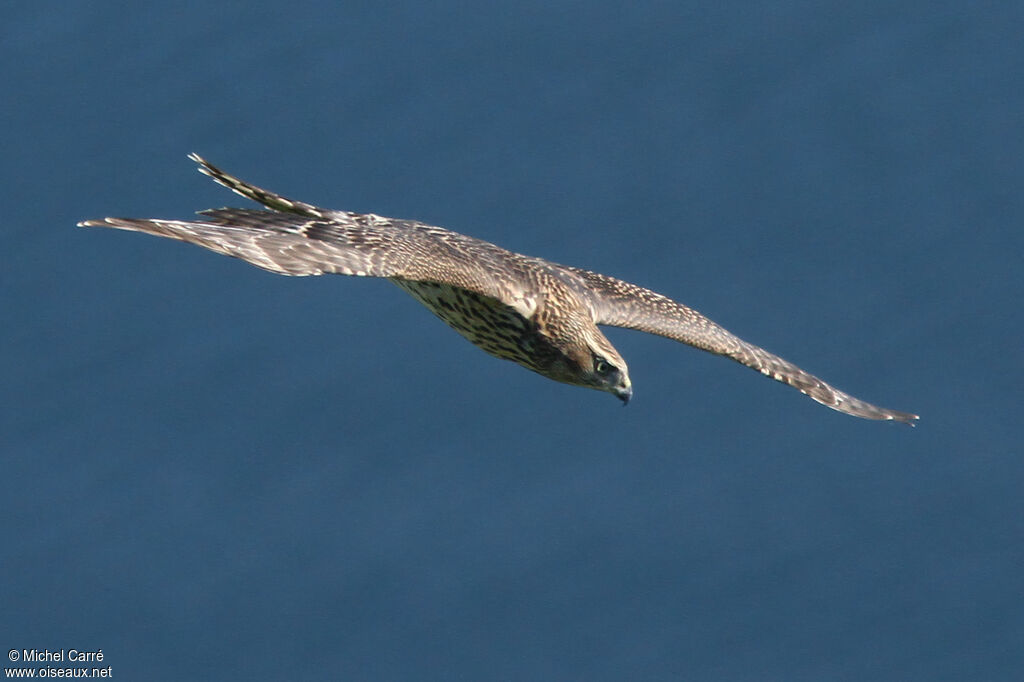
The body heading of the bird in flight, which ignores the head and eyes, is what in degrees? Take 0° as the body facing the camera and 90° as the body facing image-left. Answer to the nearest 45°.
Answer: approximately 315°
